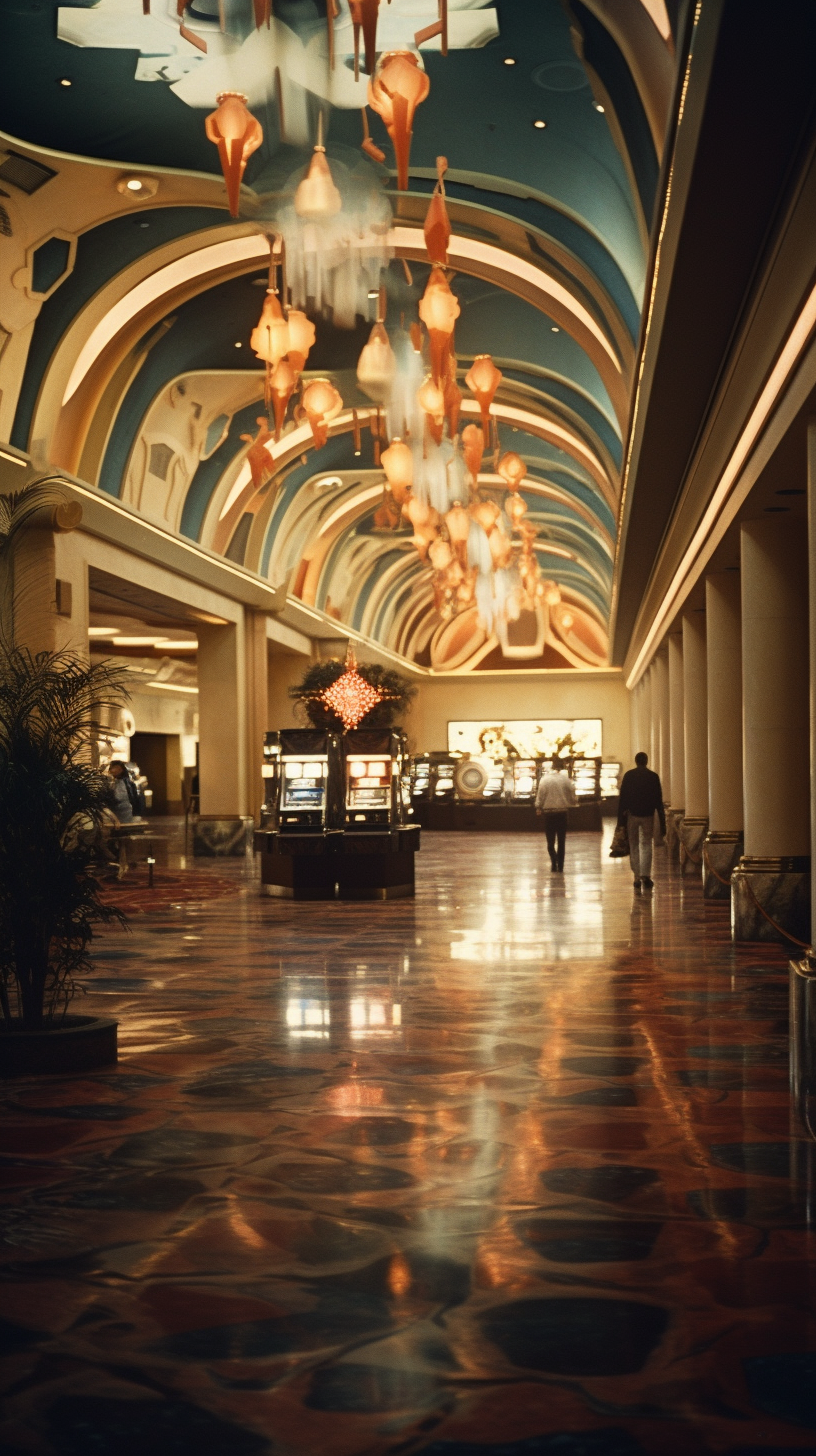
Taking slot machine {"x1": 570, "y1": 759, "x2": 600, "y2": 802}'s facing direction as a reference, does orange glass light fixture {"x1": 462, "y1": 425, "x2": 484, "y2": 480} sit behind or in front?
in front

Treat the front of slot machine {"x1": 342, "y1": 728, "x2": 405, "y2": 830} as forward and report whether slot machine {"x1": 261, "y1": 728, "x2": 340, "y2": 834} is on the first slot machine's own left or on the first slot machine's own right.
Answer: on the first slot machine's own right

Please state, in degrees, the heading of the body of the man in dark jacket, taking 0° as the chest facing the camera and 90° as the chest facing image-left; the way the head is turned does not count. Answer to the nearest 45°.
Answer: approximately 180°

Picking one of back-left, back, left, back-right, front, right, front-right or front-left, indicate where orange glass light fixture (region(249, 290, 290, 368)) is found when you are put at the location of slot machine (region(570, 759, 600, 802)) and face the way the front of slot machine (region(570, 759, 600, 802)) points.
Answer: front

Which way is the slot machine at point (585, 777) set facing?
toward the camera

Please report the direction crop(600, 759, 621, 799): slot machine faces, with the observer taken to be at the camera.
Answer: facing the viewer

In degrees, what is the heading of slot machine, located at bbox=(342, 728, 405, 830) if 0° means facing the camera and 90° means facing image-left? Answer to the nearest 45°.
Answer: approximately 0°

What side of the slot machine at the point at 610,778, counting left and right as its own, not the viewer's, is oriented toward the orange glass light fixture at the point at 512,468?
front

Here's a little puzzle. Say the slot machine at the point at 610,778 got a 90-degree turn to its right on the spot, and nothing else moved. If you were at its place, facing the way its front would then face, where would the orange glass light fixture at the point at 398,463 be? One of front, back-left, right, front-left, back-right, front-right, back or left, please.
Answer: left

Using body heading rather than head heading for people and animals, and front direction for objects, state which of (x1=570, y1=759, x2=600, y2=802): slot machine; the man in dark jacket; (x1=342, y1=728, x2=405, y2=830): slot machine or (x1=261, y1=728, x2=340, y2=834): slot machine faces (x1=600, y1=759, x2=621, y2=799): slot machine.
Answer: the man in dark jacket

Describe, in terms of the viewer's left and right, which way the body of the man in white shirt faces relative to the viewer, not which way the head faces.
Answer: facing away from the viewer

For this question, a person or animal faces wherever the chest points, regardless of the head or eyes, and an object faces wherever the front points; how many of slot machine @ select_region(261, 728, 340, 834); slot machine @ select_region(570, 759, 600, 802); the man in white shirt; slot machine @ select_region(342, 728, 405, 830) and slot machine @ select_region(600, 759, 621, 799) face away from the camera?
1

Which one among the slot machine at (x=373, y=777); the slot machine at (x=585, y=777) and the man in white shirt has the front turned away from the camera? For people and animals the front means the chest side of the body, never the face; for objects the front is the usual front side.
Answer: the man in white shirt

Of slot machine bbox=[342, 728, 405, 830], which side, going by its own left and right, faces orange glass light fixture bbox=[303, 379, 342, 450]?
front

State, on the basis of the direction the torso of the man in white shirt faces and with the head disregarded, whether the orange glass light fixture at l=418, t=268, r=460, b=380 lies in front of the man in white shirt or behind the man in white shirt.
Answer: behind

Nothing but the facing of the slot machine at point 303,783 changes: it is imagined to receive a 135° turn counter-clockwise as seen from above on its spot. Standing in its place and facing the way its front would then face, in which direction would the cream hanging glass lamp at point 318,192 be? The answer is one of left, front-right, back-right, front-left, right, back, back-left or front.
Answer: back-right

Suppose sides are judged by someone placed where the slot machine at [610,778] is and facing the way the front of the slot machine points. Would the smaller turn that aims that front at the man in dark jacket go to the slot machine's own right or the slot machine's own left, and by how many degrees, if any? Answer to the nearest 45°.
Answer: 0° — it already faces them

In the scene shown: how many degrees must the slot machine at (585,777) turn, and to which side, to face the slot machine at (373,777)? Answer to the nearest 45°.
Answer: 0° — it already faces it

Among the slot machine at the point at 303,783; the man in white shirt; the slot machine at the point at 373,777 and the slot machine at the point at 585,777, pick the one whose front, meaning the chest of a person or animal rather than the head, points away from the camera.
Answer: the man in white shirt

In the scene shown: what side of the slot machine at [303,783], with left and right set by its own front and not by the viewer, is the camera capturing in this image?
front
